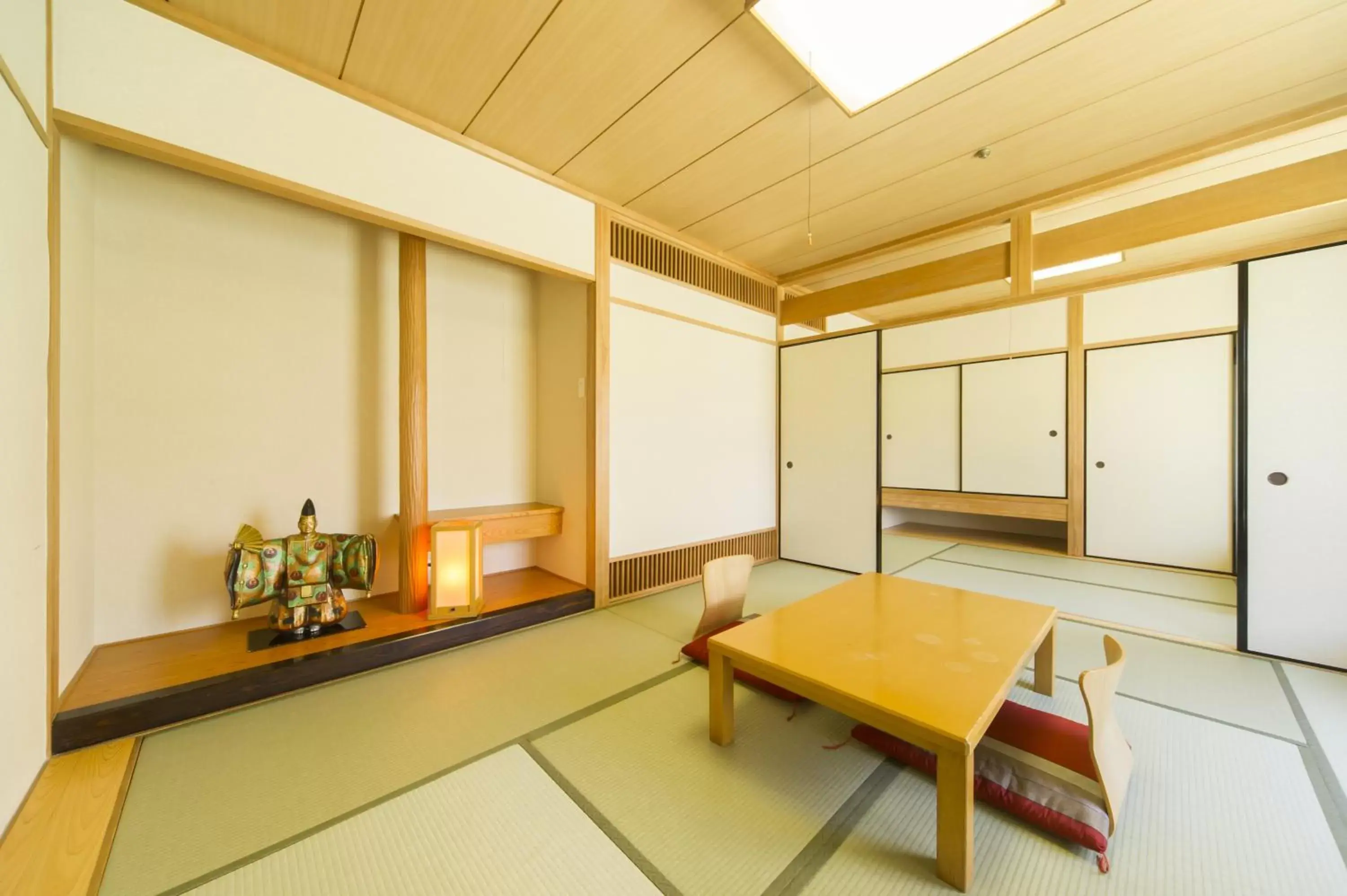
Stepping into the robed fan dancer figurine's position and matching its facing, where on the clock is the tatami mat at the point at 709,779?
The tatami mat is roughly at 11 o'clock from the robed fan dancer figurine.

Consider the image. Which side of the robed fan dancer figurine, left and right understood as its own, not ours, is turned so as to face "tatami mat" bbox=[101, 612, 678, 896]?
front

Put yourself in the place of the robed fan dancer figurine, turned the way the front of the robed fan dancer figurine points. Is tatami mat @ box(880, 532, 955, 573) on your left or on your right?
on your left

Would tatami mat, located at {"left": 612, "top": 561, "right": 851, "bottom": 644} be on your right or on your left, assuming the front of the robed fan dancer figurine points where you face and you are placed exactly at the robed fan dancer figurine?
on your left

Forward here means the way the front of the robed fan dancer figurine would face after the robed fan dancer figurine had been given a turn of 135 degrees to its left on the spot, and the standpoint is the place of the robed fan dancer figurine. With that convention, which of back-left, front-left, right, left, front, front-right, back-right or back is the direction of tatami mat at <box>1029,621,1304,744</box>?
right

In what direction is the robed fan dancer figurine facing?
toward the camera

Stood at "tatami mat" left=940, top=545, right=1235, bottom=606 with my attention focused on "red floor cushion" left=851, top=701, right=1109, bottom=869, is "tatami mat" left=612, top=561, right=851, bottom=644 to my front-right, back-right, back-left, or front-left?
front-right

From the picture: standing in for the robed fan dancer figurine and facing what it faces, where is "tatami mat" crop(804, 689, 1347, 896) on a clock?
The tatami mat is roughly at 11 o'clock from the robed fan dancer figurine.

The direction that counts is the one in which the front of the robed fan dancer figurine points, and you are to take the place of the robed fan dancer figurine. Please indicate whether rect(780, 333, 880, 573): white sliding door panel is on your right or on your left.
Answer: on your left
